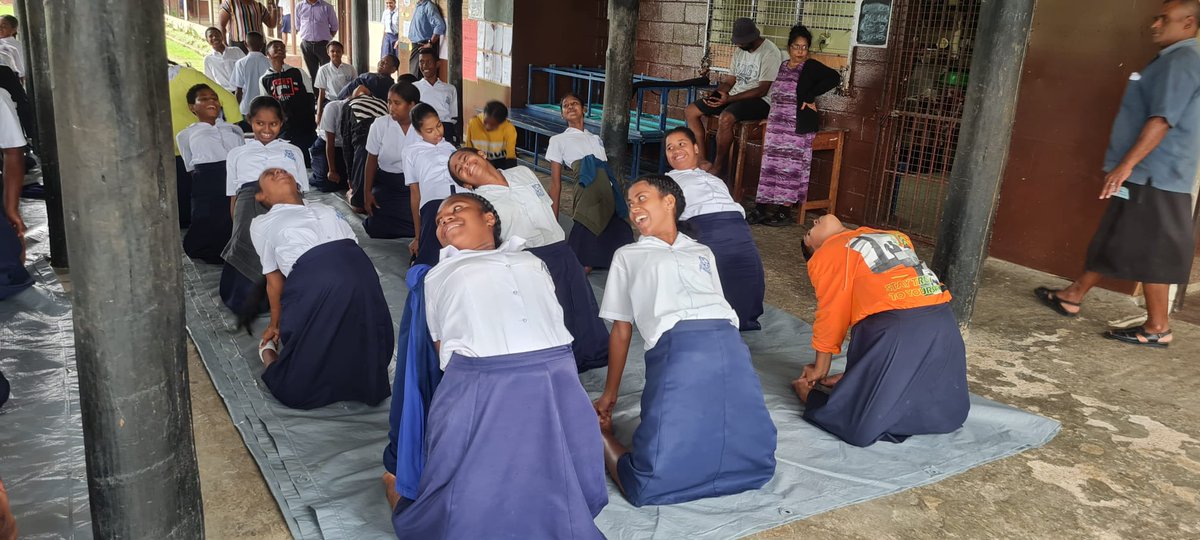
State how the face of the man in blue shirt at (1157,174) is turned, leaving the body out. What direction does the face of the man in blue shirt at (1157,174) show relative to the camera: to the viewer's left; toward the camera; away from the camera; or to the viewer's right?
to the viewer's left

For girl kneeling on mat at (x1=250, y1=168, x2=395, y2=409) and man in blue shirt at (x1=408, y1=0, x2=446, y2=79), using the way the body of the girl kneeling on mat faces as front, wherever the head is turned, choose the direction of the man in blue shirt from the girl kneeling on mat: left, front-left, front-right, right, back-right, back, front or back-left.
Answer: back-left

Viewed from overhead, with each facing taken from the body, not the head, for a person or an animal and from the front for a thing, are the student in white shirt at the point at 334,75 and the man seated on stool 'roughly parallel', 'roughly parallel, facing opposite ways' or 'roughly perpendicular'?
roughly perpendicular

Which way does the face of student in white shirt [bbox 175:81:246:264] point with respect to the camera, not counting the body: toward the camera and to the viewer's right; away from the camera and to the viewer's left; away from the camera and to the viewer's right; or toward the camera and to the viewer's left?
toward the camera and to the viewer's right

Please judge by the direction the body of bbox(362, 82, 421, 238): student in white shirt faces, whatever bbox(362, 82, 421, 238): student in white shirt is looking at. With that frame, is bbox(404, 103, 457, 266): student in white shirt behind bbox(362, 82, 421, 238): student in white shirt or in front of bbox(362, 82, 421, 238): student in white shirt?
in front

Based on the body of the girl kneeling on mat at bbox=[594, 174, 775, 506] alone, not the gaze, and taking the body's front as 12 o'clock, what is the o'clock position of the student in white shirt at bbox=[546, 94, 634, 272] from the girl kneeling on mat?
The student in white shirt is roughly at 7 o'clock from the girl kneeling on mat.

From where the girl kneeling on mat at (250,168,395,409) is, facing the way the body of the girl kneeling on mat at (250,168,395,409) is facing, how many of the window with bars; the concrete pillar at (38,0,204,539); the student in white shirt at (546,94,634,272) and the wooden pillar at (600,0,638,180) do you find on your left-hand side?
3

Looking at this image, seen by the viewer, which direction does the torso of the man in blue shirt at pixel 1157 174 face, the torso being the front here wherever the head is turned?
to the viewer's left

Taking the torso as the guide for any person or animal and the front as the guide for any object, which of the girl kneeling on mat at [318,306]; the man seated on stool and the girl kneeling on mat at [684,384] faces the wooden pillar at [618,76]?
the man seated on stool

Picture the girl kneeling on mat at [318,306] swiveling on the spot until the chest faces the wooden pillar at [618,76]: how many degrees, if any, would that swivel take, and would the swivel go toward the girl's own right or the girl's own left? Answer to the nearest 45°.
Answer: approximately 90° to the girl's own left

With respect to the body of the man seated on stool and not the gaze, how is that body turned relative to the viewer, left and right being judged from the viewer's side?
facing the viewer and to the left of the viewer

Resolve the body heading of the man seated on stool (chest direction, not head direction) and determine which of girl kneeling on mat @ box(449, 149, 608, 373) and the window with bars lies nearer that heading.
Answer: the girl kneeling on mat

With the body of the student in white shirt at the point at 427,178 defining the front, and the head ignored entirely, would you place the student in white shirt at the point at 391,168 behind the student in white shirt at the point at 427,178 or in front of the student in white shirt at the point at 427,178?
behind

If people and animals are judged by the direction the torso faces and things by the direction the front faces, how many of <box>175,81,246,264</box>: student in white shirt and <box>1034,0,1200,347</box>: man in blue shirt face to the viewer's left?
1
